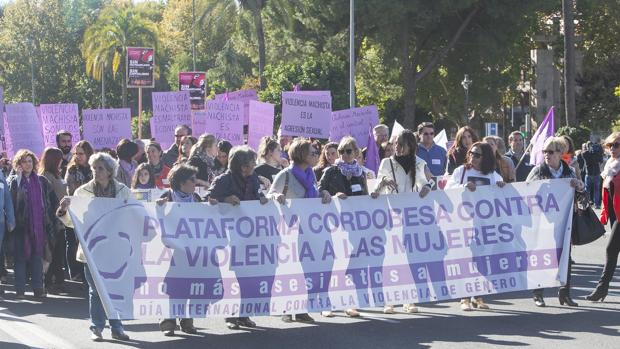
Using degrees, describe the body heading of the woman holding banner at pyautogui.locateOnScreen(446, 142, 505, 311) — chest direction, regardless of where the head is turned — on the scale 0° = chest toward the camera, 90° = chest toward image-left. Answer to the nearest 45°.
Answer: approximately 0°

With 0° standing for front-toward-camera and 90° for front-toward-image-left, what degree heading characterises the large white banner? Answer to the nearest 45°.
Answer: approximately 0°

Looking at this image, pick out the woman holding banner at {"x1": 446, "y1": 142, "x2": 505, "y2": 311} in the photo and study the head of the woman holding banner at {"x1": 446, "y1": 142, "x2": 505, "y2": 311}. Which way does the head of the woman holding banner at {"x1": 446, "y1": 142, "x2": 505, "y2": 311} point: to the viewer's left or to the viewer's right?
to the viewer's left

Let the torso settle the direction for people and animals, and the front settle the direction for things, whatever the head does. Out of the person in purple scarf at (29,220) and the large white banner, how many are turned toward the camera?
2

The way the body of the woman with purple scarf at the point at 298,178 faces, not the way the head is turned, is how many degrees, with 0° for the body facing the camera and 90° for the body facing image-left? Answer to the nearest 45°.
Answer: approximately 315°

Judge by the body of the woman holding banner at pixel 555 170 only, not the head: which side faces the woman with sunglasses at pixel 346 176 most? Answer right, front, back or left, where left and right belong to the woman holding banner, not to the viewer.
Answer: right

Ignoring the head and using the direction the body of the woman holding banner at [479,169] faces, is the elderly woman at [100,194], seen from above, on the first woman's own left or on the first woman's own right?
on the first woman's own right

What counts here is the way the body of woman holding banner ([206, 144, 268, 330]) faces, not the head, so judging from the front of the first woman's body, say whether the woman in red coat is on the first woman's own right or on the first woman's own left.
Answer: on the first woman's own left

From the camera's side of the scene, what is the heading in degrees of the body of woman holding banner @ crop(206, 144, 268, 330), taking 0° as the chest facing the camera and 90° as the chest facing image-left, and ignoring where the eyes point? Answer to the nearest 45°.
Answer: approximately 315°
